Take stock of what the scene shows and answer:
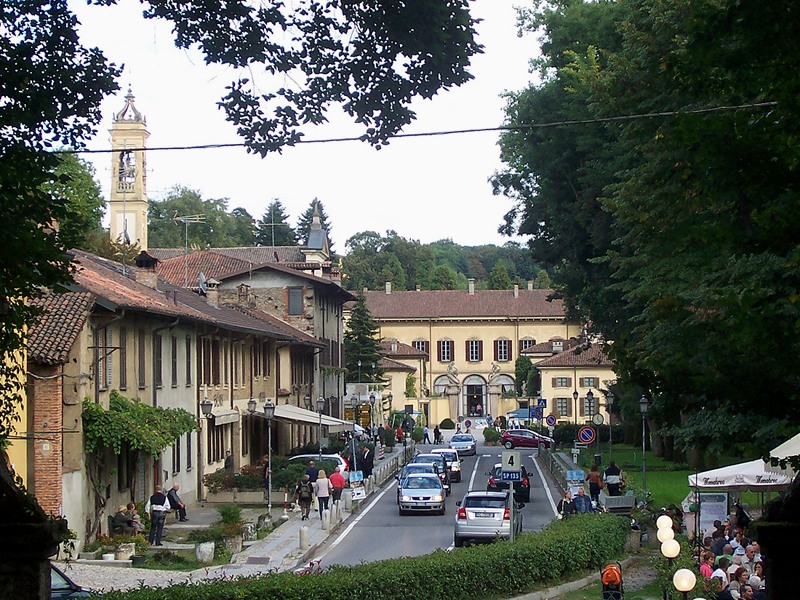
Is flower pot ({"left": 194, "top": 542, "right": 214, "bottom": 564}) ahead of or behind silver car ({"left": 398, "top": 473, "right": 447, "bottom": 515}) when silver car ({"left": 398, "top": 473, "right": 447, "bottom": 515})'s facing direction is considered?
ahead

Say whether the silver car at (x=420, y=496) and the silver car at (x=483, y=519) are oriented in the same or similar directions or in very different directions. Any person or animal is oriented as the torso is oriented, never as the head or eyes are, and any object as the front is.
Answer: very different directions

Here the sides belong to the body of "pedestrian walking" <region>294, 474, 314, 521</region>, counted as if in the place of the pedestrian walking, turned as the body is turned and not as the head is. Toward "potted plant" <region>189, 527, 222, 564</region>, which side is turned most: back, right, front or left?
back

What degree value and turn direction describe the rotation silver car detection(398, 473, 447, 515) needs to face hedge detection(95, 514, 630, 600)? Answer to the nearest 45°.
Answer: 0° — it already faces it

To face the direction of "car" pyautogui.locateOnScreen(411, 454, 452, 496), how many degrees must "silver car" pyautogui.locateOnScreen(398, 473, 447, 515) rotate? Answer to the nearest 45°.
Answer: approximately 180°

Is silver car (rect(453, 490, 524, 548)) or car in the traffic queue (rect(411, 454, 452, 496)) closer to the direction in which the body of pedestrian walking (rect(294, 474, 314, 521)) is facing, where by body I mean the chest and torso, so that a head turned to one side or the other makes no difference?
the car in the traffic queue

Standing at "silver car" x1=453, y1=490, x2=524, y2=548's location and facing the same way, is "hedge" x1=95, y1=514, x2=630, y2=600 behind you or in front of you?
behind

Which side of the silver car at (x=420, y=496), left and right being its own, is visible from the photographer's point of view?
front

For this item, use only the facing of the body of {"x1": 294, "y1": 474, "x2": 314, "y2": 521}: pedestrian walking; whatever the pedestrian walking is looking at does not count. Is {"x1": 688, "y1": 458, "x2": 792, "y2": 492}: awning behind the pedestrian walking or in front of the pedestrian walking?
behind

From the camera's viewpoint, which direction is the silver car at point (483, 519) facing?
away from the camera

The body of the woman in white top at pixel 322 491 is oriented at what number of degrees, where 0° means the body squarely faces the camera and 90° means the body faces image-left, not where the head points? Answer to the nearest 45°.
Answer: approximately 180°

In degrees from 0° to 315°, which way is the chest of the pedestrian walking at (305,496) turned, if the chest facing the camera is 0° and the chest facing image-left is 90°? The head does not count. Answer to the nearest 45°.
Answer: approximately 180°

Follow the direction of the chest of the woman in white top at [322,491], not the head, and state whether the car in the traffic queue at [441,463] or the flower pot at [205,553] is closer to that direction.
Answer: the car in the traffic queue

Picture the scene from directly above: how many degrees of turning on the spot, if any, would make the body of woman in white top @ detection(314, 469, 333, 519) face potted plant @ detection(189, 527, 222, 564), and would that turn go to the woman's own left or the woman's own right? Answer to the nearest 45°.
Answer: approximately 180°
